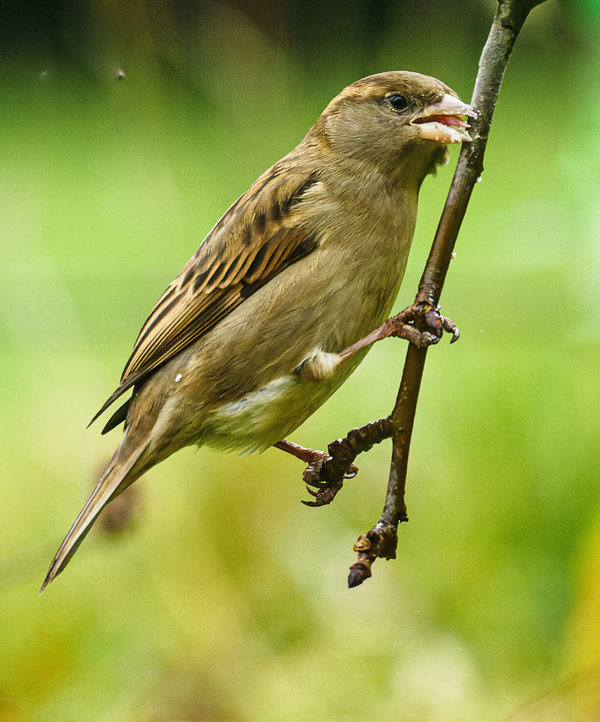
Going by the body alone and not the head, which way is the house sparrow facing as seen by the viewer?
to the viewer's right
